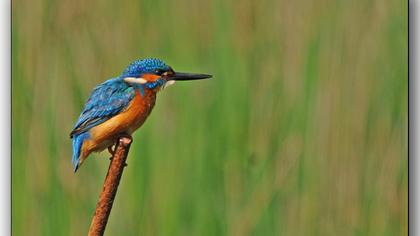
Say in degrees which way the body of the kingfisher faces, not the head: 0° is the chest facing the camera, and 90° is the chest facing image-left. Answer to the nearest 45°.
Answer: approximately 270°
